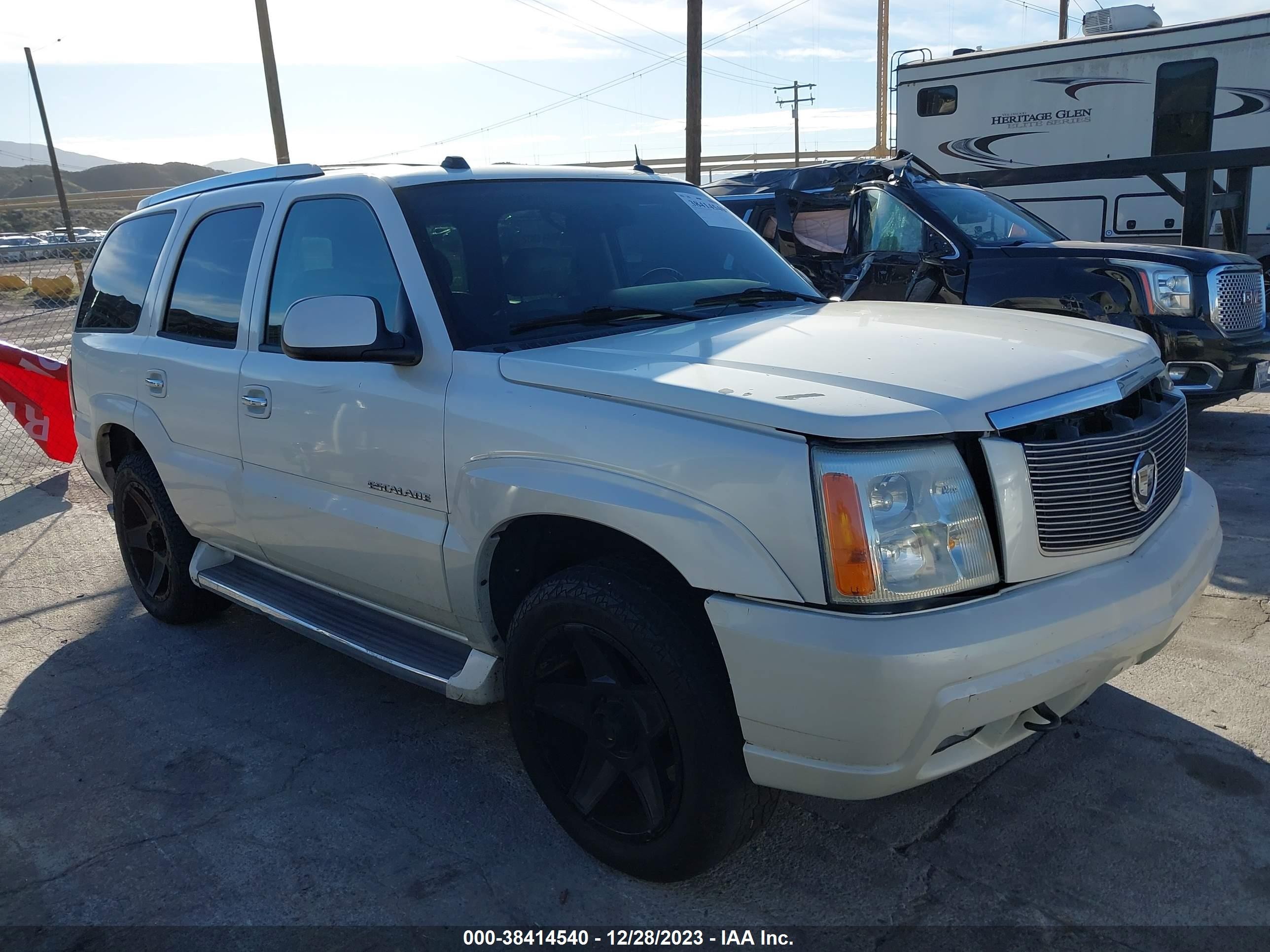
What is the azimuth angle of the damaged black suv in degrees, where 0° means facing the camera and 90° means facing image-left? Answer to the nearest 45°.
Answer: approximately 315°

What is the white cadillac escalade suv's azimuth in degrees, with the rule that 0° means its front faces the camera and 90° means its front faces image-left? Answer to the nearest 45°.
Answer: approximately 315°

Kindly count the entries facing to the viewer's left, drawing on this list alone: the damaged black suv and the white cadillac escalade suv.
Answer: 0

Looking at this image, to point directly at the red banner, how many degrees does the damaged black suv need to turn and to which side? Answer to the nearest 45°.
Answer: approximately 135° to its right

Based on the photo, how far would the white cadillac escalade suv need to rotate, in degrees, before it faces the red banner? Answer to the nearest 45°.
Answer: approximately 180°

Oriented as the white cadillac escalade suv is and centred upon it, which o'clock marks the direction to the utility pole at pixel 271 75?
The utility pole is roughly at 7 o'clock from the white cadillac escalade suv.

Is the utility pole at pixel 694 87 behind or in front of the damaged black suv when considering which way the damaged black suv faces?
behind

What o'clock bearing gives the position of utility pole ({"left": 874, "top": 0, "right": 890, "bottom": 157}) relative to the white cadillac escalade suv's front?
The utility pole is roughly at 8 o'clock from the white cadillac escalade suv.

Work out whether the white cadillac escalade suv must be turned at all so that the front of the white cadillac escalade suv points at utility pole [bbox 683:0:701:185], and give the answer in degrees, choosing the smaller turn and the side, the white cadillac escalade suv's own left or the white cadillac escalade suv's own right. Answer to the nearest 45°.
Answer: approximately 135° to the white cadillac escalade suv's own left
